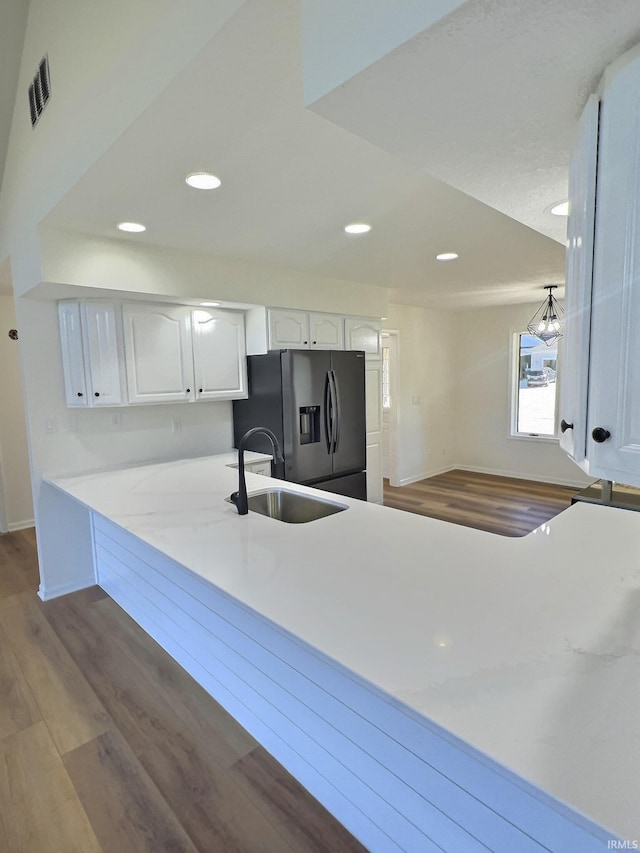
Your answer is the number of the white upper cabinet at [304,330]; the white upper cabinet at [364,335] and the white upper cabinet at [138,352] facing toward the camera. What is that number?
3

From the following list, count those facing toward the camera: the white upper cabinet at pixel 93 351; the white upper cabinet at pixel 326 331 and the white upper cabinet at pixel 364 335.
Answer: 3

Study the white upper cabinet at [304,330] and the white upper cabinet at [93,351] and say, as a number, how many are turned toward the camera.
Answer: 2

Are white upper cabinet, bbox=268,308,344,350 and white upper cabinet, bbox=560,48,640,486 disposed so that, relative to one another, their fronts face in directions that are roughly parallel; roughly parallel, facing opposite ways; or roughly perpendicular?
roughly perpendicular

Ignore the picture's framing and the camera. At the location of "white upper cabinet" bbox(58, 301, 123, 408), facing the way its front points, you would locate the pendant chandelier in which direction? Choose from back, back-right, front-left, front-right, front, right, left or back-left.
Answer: left

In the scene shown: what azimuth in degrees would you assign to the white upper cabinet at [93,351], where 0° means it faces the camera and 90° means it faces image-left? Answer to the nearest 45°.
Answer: approximately 0°

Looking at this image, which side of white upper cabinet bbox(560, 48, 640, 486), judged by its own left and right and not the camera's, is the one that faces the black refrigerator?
right

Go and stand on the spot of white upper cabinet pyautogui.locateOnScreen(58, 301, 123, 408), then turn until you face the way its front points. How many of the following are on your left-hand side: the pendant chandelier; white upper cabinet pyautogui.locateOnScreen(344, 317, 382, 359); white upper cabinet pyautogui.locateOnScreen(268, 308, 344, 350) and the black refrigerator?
4

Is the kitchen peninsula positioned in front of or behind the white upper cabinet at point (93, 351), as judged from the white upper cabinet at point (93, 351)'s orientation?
in front

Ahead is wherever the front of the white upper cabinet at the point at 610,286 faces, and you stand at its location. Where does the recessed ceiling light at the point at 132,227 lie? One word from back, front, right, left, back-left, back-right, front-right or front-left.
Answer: front-right

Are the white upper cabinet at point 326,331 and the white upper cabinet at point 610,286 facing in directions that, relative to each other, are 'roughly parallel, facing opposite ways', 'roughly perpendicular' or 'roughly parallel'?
roughly perpendicular

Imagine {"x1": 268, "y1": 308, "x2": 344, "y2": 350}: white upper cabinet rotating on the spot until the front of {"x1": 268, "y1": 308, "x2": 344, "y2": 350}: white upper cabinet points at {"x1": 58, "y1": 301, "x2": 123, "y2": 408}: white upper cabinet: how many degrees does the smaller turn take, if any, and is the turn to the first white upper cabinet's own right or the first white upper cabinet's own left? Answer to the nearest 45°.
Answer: approximately 45° to the first white upper cabinet's own right

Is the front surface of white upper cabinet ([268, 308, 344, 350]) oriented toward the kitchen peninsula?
yes
